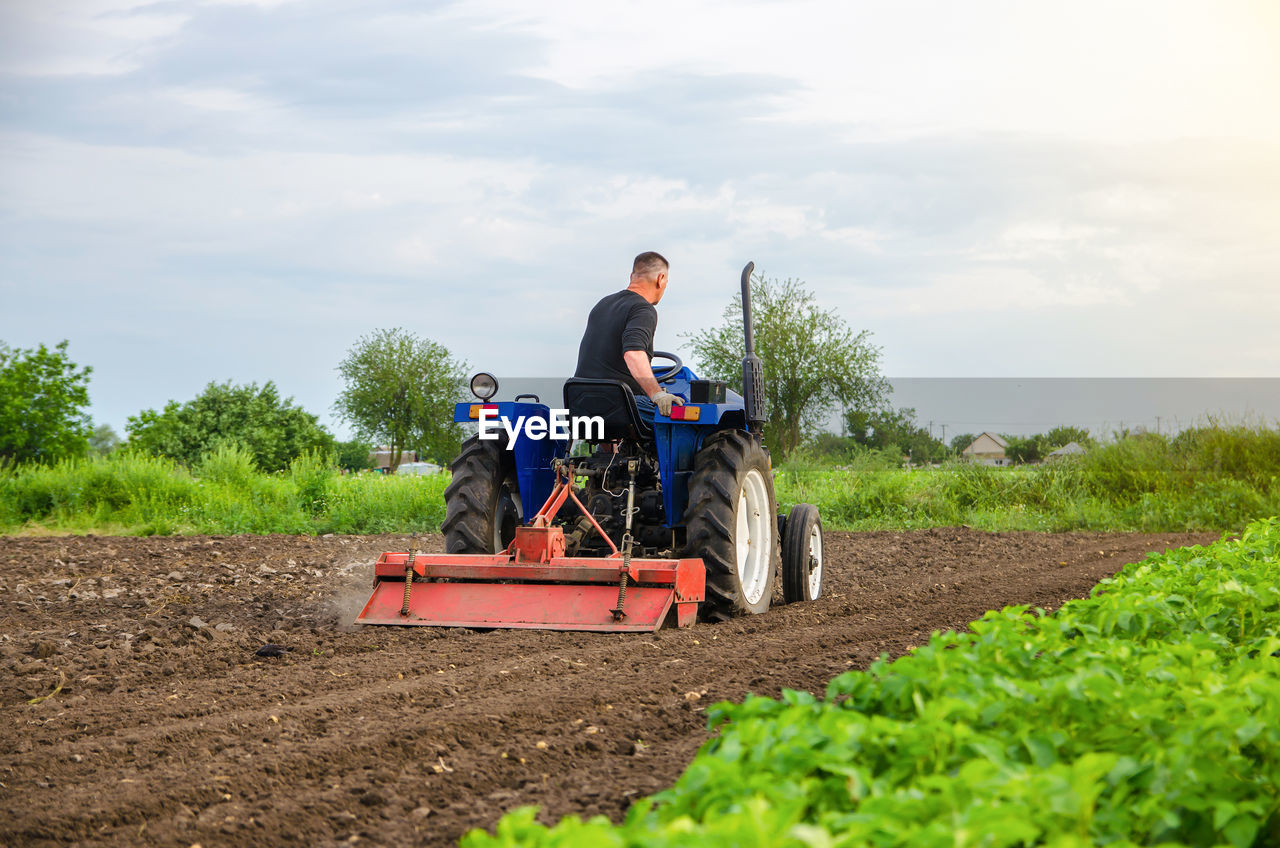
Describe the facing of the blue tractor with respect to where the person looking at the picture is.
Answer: facing away from the viewer and to the right of the viewer

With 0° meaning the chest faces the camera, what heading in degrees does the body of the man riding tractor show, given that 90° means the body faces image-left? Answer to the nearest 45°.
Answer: approximately 225°

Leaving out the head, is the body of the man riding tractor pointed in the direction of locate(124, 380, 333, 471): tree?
no

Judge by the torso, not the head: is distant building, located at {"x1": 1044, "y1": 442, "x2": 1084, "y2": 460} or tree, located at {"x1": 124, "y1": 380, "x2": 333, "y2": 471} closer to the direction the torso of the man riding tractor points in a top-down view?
the distant building

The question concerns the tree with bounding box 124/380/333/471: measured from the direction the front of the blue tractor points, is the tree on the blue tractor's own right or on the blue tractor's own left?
on the blue tractor's own left

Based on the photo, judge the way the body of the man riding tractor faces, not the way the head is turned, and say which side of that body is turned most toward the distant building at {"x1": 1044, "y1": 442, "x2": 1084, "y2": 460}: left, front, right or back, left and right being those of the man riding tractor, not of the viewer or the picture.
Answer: front

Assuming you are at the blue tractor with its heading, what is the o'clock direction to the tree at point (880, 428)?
The tree is roughly at 11 o'clock from the blue tractor.

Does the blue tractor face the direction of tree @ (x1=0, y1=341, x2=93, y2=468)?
no

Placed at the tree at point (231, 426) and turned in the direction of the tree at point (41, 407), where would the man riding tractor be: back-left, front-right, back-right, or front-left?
back-left

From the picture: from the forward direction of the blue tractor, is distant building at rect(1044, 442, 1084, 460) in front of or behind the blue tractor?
in front
